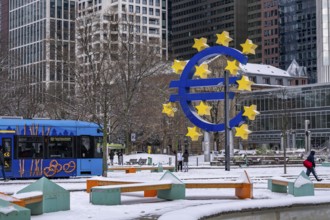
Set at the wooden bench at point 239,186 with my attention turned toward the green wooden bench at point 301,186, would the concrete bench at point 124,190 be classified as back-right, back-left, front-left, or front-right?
back-right

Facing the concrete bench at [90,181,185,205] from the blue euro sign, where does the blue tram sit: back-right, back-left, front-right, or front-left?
front-right

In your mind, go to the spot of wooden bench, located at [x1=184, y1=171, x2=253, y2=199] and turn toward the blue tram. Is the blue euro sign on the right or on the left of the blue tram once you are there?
right
